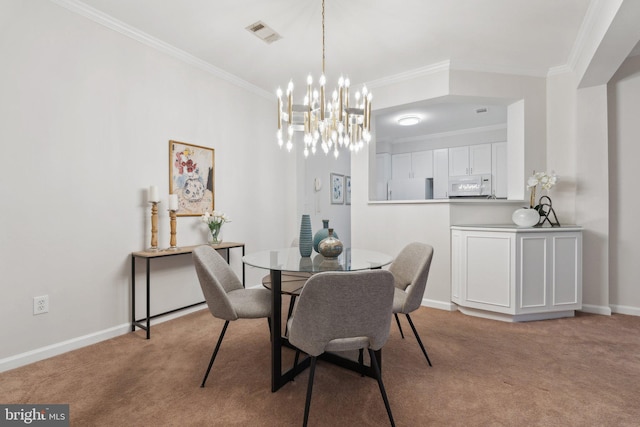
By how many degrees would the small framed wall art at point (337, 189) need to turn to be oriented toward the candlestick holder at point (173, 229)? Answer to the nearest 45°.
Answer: approximately 90° to its right

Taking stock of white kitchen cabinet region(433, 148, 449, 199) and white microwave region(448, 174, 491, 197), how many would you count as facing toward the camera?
2

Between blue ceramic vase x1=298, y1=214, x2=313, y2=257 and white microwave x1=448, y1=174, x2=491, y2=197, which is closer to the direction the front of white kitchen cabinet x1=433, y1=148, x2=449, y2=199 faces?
the blue ceramic vase

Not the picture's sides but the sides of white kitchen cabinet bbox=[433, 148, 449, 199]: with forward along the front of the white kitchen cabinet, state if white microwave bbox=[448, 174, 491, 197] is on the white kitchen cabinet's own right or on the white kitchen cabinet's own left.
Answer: on the white kitchen cabinet's own left

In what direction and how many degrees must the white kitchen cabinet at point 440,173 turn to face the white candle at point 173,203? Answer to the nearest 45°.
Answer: approximately 45° to its right

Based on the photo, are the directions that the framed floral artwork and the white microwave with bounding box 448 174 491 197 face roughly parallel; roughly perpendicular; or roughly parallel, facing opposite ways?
roughly perpendicular

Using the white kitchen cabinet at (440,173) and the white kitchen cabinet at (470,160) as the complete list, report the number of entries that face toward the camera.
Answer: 2

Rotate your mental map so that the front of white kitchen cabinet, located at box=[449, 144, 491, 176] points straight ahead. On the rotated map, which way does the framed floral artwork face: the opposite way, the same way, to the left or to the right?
to the left

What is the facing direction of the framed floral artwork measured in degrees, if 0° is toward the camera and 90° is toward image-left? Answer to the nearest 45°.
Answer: approximately 315°

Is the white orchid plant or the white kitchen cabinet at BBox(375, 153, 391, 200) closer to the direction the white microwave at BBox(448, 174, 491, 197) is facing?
the white orchid plant

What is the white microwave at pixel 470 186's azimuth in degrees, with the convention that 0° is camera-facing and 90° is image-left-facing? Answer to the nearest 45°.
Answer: approximately 0°

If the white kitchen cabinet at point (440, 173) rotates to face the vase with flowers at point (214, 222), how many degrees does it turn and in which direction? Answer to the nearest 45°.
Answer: approximately 45° to its right

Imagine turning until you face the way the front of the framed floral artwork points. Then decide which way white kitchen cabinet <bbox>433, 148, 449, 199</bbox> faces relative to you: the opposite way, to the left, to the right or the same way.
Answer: to the right
